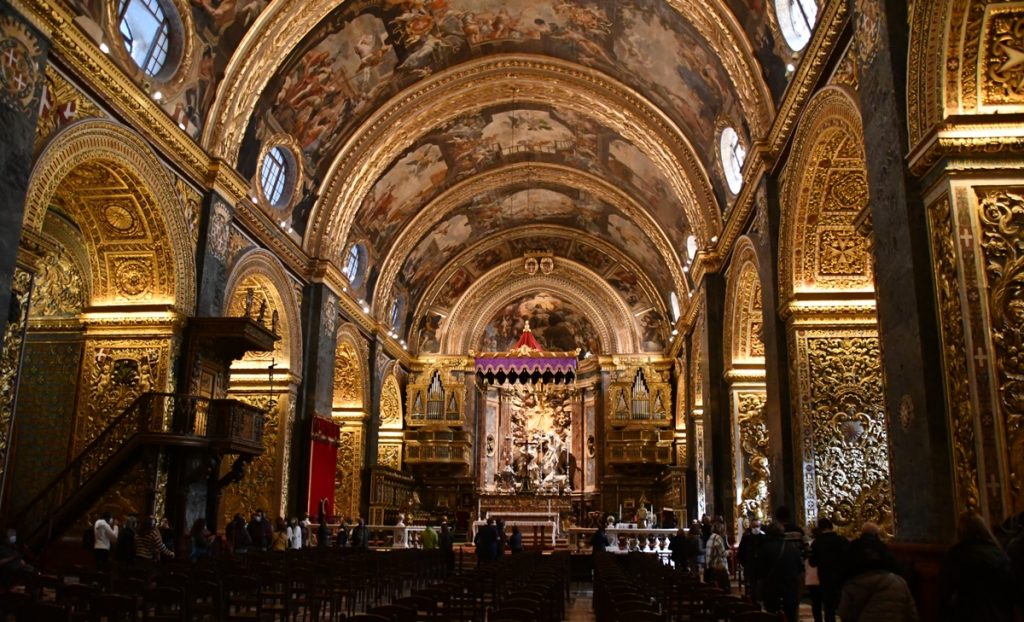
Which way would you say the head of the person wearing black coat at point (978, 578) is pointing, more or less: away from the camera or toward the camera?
away from the camera

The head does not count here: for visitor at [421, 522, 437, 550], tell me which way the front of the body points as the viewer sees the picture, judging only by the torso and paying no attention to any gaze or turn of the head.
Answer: away from the camera

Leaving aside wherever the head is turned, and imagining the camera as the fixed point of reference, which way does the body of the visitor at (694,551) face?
away from the camera

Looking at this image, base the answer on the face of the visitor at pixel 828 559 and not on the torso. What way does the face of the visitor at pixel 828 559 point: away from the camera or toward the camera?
away from the camera

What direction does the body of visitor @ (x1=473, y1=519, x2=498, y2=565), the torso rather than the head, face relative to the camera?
away from the camera

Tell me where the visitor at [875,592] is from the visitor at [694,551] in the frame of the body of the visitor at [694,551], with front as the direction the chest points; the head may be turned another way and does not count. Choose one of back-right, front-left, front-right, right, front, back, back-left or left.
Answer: back

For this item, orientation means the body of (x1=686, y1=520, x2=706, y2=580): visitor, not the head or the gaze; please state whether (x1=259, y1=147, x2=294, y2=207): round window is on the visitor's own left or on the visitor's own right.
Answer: on the visitor's own left

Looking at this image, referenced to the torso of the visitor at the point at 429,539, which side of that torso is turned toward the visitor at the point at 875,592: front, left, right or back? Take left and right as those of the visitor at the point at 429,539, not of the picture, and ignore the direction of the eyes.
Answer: back

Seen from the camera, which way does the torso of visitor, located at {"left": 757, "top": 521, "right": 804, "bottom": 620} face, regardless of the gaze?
away from the camera

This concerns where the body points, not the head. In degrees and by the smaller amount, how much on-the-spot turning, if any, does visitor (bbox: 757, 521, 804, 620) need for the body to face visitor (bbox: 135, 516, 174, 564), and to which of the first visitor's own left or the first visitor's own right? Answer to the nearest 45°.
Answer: approximately 90° to the first visitor's own left
